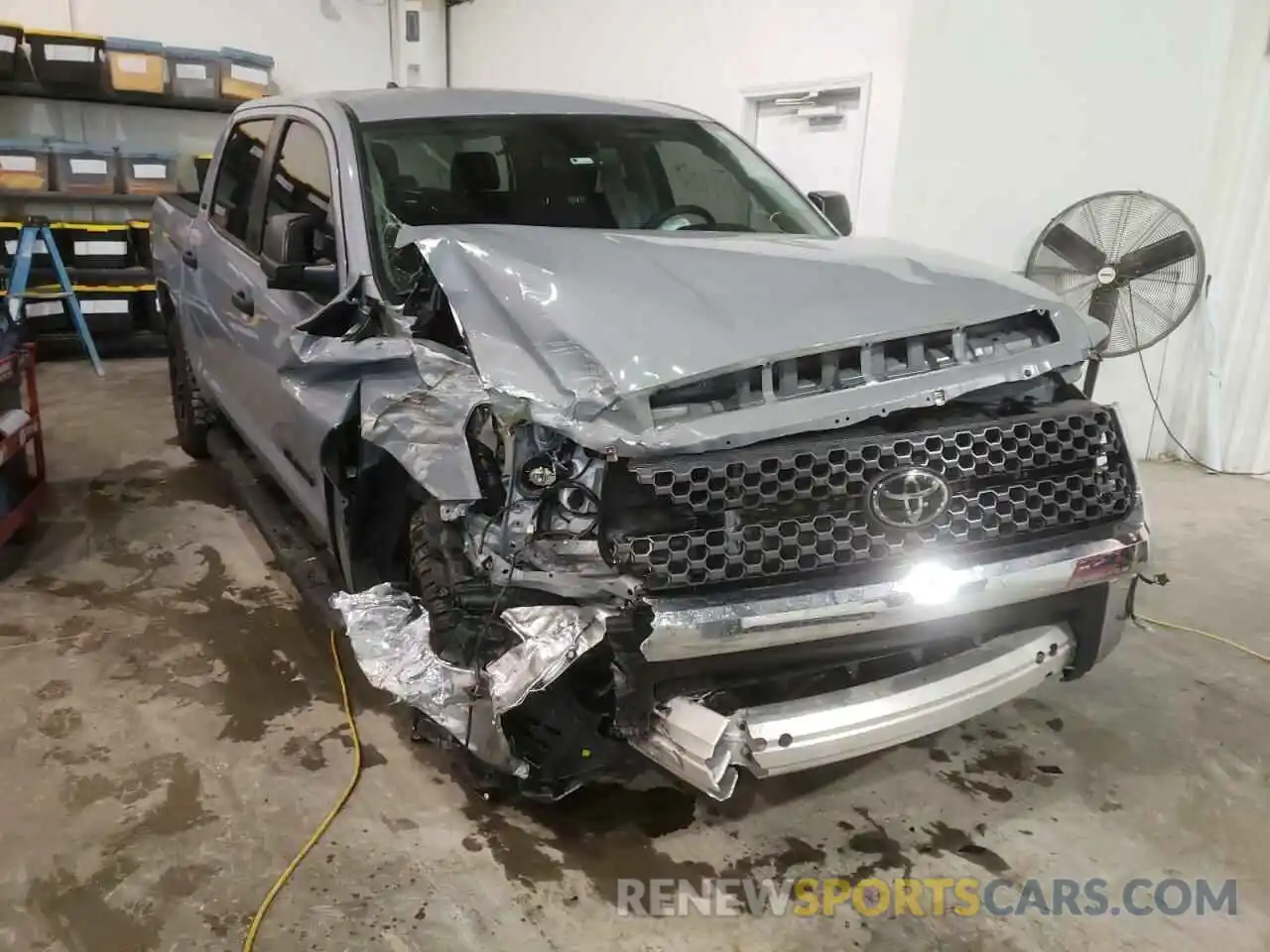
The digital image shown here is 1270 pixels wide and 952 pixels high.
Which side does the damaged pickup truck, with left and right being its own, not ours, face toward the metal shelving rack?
back

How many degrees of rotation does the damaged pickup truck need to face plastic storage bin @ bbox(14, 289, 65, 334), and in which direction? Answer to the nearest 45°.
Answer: approximately 180°

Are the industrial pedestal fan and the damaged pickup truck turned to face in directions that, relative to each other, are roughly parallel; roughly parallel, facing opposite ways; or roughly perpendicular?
roughly perpendicular

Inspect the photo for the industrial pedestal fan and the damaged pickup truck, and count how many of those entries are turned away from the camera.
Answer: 0

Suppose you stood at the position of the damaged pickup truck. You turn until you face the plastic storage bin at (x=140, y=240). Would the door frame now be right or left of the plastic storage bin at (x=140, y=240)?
right

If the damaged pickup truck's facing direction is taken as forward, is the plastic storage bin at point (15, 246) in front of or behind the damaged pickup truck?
behind

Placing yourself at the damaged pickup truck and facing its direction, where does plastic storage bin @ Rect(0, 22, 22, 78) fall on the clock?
The plastic storage bin is roughly at 6 o'clock from the damaged pickup truck.

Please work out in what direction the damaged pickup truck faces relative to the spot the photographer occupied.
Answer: facing the viewer and to the right of the viewer

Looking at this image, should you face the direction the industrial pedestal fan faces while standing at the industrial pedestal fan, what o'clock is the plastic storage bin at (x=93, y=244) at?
The plastic storage bin is roughly at 3 o'clock from the industrial pedestal fan.

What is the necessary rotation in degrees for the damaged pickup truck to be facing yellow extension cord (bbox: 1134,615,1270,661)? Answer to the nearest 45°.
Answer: approximately 90° to its left

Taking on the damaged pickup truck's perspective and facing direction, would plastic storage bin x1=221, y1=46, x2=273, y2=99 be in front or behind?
behind

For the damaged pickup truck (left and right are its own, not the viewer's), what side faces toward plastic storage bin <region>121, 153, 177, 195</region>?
back

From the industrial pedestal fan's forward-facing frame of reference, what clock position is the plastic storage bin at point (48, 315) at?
The plastic storage bin is roughly at 3 o'clock from the industrial pedestal fan.

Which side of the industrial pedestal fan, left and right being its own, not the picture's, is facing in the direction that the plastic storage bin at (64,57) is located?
right

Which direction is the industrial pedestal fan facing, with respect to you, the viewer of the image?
facing the viewer

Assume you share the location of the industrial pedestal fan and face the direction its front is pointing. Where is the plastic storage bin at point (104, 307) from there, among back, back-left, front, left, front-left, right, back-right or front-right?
right

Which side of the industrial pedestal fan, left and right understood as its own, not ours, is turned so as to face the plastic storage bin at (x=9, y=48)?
right
